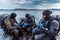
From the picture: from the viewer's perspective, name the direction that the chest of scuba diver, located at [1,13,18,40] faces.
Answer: to the viewer's right

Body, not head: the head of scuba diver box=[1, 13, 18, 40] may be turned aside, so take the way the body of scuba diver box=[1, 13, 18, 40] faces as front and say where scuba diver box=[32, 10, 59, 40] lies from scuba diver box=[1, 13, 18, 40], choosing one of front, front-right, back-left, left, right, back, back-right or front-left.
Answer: front-right
